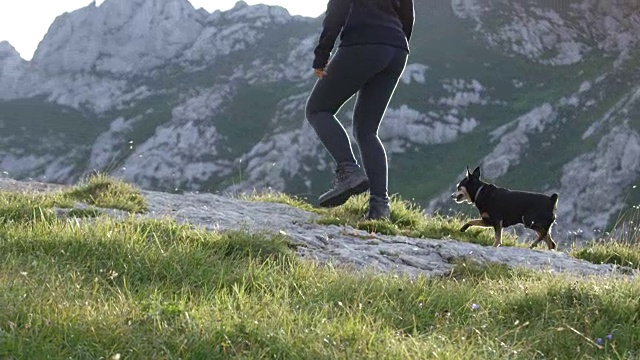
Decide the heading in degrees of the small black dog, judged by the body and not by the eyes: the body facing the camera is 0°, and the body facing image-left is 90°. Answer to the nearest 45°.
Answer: approximately 90°
